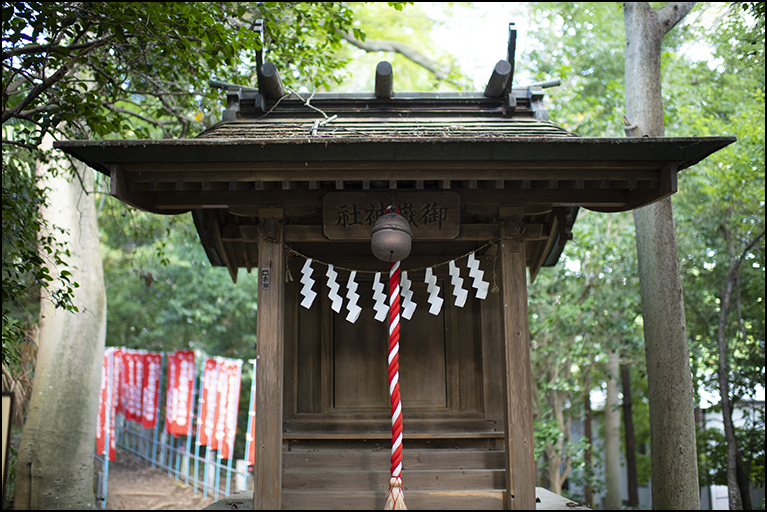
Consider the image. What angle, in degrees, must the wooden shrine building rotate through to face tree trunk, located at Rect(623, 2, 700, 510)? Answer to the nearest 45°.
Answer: approximately 135° to its left

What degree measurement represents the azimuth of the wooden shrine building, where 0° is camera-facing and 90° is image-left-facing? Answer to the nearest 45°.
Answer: approximately 0°

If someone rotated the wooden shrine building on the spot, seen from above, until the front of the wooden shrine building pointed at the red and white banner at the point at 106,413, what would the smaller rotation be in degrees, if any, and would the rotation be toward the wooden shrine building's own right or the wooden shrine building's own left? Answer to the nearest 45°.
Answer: approximately 135° to the wooden shrine building's own right

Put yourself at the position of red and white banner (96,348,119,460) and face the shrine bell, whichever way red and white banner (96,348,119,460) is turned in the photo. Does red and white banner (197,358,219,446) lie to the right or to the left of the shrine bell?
left

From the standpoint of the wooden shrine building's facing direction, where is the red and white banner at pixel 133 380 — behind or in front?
behind

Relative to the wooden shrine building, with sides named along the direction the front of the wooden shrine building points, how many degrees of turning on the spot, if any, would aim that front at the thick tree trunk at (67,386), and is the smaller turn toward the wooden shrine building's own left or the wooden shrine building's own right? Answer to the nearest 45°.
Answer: approximately 135° to the wooden shrine building's own right
